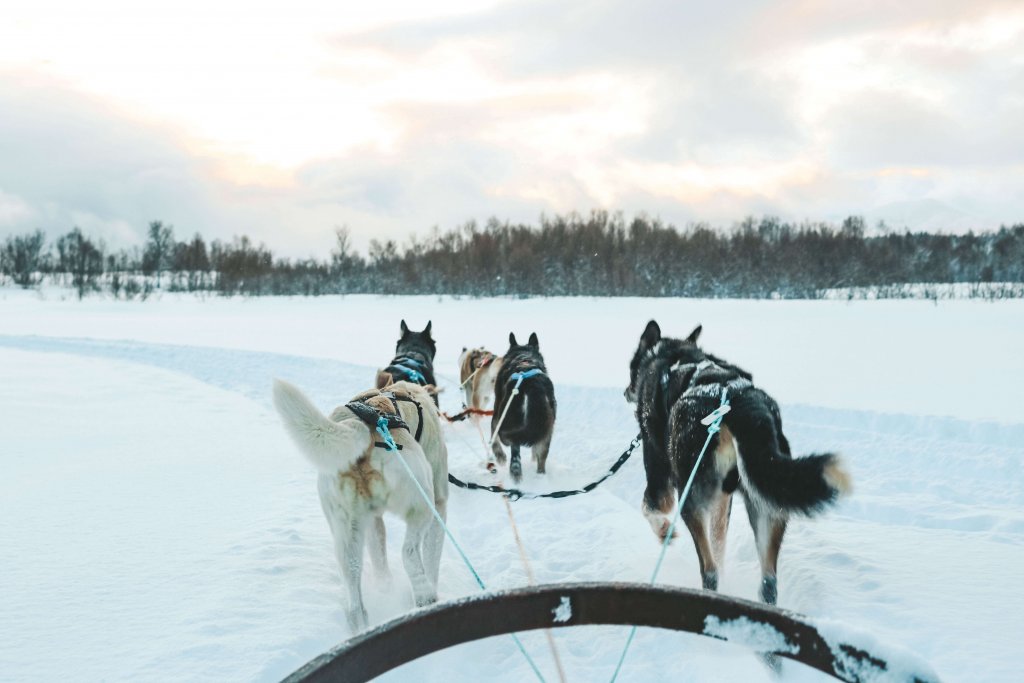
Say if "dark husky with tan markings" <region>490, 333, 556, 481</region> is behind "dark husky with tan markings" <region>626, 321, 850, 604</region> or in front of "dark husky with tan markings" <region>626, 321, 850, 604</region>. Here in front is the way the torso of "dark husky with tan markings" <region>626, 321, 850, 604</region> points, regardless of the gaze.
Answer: in front

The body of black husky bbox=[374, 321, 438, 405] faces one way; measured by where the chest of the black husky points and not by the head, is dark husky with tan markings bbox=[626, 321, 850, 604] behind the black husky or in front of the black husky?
behind

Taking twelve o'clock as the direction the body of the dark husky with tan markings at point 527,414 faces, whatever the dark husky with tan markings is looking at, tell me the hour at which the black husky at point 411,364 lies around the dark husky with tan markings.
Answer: The black husky is roughly at 9 o'clock from the dark husky with tan markings.

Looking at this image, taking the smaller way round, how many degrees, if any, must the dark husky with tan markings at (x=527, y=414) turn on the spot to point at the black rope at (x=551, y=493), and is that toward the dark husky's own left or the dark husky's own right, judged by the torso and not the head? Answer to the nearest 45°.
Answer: approximately 180°

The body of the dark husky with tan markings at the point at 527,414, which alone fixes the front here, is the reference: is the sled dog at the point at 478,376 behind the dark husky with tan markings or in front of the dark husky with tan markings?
in front

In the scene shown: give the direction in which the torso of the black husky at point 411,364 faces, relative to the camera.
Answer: away from the camera

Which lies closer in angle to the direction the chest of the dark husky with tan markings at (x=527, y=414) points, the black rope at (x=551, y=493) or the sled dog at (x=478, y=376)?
the sled dog

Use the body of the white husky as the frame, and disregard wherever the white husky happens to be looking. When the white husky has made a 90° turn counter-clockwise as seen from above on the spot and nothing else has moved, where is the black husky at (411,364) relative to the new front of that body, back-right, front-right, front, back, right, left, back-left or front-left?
front-right

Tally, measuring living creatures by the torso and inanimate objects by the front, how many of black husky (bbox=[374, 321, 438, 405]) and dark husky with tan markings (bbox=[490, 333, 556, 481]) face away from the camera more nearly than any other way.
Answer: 2

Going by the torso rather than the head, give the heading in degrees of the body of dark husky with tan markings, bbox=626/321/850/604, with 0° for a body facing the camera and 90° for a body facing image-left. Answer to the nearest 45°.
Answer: approximately 135°

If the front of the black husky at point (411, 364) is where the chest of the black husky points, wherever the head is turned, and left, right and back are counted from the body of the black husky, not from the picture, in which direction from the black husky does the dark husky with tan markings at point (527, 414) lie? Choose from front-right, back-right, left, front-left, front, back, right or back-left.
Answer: right

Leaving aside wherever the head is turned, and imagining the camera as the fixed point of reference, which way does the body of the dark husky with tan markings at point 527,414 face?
away from the camera

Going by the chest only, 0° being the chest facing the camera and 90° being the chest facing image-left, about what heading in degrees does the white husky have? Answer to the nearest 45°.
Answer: approximately 225°
